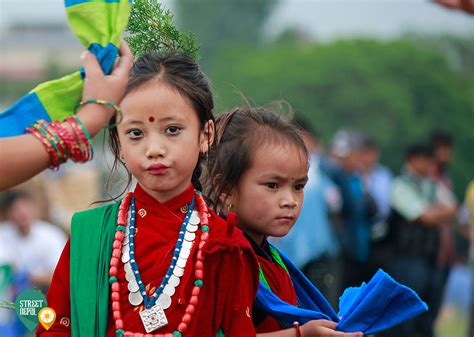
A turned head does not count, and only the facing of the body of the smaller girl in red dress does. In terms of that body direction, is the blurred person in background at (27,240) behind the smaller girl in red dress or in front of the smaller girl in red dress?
behind

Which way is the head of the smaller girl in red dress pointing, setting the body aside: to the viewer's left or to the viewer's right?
to the viewer's right

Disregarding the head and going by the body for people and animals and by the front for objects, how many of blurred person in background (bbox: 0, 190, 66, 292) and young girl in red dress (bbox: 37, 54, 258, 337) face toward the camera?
2

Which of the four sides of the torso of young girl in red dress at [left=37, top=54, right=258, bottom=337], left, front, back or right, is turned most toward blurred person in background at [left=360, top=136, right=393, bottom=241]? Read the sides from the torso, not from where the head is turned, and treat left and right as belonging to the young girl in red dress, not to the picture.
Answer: back

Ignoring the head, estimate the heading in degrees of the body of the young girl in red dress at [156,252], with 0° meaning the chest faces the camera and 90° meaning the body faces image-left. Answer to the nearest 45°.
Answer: approximately 0°

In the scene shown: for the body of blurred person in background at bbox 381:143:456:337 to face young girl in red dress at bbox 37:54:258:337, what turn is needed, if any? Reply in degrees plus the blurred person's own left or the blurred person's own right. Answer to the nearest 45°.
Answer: approximately 45° to the blurred person's own right

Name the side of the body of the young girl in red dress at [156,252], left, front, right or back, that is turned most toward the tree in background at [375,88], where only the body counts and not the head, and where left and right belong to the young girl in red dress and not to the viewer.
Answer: back

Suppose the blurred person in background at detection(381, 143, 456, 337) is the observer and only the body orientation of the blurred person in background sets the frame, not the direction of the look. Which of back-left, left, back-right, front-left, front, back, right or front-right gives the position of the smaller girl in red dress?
front-right
